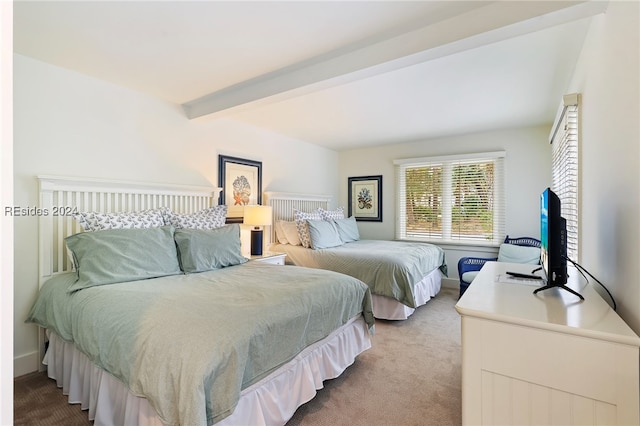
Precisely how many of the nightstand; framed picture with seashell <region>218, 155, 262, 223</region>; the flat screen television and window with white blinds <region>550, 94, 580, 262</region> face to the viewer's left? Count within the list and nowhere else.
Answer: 2

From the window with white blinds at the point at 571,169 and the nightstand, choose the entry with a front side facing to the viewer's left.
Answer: the window with white blinds

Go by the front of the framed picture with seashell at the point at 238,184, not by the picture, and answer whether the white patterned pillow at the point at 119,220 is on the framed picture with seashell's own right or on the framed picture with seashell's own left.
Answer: on the framed picture with seashell's own right

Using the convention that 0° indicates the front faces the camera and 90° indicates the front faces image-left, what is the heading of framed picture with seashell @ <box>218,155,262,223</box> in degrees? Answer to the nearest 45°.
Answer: approximately 315°

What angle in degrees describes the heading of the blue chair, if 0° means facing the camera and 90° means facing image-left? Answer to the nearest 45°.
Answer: approximately 45°

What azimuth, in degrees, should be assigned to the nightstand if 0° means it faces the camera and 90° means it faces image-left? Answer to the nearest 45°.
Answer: approximately 315°

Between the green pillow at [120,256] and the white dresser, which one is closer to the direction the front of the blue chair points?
the green pillow

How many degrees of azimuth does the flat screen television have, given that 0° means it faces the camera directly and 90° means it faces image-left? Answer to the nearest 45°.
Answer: approximately 90°

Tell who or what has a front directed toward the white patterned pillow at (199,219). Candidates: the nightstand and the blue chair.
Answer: the blue chair

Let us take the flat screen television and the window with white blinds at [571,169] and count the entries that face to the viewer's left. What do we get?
2

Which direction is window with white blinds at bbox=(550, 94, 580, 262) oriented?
to the viewer's left

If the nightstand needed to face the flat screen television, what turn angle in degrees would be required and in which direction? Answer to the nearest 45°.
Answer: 0° — it already faces it
